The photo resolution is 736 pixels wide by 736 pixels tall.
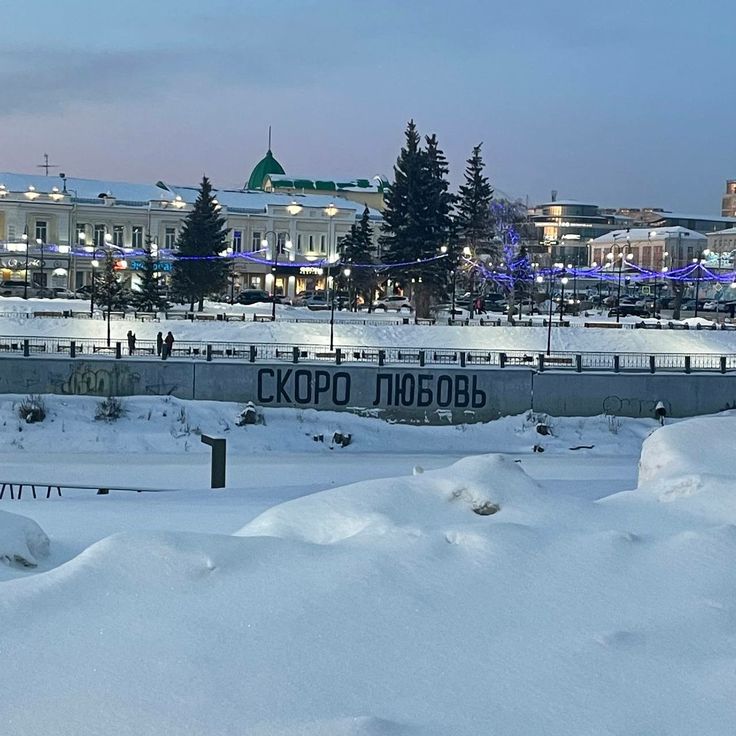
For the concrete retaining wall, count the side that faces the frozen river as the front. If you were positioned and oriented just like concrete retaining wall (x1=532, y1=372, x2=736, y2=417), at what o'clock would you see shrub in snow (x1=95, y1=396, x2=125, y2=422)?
The shrub in snow is roughly at 2 o'clock from the concrete retaining wall.

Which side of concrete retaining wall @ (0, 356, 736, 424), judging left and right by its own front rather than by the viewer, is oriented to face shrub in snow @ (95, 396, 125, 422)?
right

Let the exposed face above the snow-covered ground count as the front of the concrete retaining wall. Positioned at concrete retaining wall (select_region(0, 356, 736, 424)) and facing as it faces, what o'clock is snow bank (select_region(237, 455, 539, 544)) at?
The snow bank is roughly at 12 o'clock from the concrete retaining wall.

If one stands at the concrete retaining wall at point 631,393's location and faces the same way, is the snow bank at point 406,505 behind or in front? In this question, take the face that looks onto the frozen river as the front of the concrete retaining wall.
in front

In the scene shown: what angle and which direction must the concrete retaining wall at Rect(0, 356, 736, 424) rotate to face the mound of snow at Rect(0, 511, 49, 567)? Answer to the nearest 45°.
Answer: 0° — it already faces it

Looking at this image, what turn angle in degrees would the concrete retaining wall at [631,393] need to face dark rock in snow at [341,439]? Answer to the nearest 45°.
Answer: approximately 45° to its right

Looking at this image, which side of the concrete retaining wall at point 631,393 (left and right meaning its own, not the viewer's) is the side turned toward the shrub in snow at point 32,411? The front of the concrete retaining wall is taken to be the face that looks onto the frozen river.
right

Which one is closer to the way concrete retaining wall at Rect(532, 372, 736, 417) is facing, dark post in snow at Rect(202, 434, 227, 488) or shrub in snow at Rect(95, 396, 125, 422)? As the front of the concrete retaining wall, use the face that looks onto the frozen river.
the dark post in snow

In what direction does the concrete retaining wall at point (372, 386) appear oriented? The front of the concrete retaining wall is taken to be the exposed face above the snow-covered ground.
toward the camera
